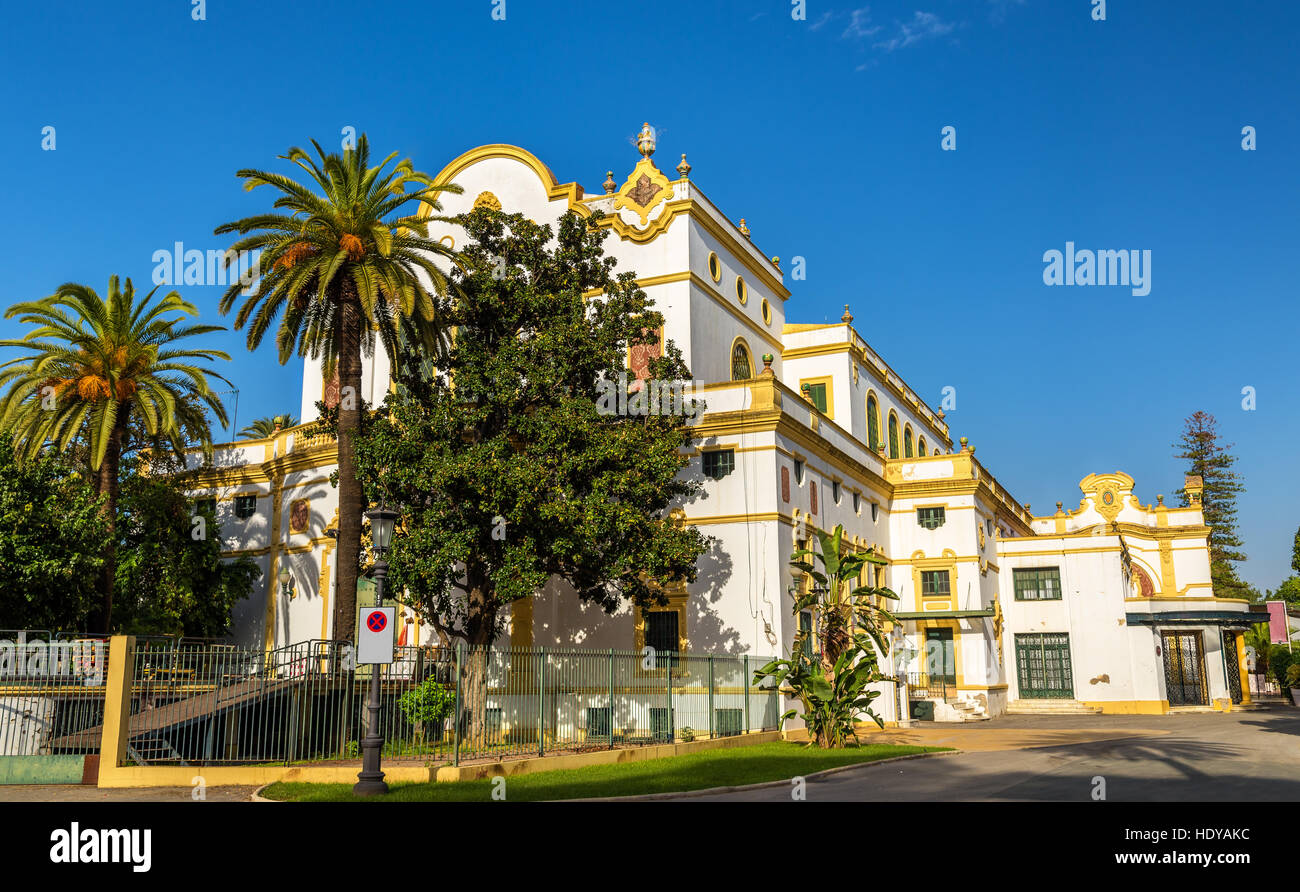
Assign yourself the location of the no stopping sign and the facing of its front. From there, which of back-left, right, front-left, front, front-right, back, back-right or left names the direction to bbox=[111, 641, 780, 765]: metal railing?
back

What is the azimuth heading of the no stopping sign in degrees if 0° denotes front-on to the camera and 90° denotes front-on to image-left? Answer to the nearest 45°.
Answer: approximately 0°

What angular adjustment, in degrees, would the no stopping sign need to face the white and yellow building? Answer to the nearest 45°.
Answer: approximately 135° to its left

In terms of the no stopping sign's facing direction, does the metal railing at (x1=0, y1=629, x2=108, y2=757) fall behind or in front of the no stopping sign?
behind

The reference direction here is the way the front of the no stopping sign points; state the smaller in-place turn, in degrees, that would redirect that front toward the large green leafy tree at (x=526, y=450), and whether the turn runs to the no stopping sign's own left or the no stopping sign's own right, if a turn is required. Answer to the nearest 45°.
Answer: approximately 180°

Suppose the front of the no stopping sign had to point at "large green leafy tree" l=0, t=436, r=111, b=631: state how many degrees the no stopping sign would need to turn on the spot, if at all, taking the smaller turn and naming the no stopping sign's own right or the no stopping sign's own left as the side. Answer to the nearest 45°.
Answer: approximately 135° to the no stopping sign's own right
